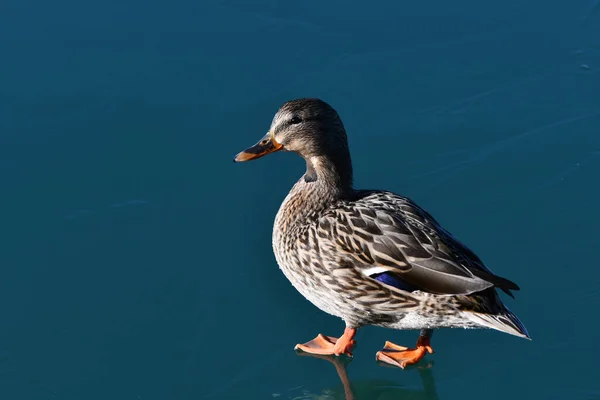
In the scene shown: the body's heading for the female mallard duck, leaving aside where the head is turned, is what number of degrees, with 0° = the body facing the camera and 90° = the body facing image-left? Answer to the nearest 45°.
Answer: approximately 90°
